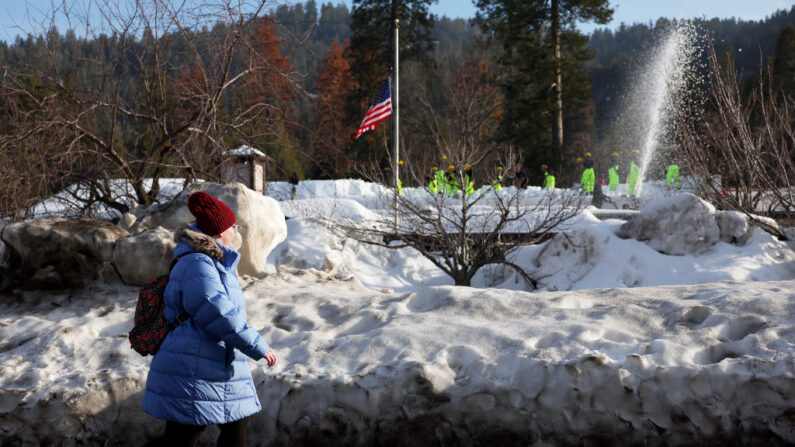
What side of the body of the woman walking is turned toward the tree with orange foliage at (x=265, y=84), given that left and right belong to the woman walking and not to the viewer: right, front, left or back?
left

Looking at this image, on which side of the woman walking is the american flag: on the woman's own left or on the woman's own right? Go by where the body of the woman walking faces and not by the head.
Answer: on the woman's own left

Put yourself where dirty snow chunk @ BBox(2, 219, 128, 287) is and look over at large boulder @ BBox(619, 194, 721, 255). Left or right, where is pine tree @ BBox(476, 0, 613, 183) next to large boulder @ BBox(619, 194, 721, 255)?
left

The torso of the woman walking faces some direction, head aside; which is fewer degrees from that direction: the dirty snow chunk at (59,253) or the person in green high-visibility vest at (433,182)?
the person in green high-visibility vest

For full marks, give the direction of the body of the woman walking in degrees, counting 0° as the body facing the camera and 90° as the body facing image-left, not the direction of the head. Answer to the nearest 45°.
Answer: approximately 270°

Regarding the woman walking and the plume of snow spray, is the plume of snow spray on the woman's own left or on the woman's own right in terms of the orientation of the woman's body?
on the woman's own left

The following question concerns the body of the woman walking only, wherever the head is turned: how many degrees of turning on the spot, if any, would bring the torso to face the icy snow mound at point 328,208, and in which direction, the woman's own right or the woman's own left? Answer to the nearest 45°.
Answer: approximately 90° to the woman's own left

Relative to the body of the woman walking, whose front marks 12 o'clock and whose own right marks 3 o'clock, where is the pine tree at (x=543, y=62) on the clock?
The pine tree is roughly at 10 o'clock from the woman walking.
